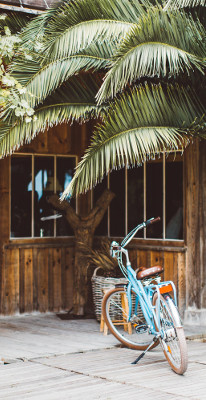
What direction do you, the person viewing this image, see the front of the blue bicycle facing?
facing away from the viewer and to the left of the viewer

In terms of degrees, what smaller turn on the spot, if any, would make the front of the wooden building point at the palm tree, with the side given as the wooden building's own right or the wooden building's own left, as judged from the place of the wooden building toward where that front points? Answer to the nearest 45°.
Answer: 0° — it already faces it

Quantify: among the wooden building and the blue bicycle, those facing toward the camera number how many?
1

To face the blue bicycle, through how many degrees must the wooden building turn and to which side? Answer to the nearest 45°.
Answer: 0° — it already faces it
